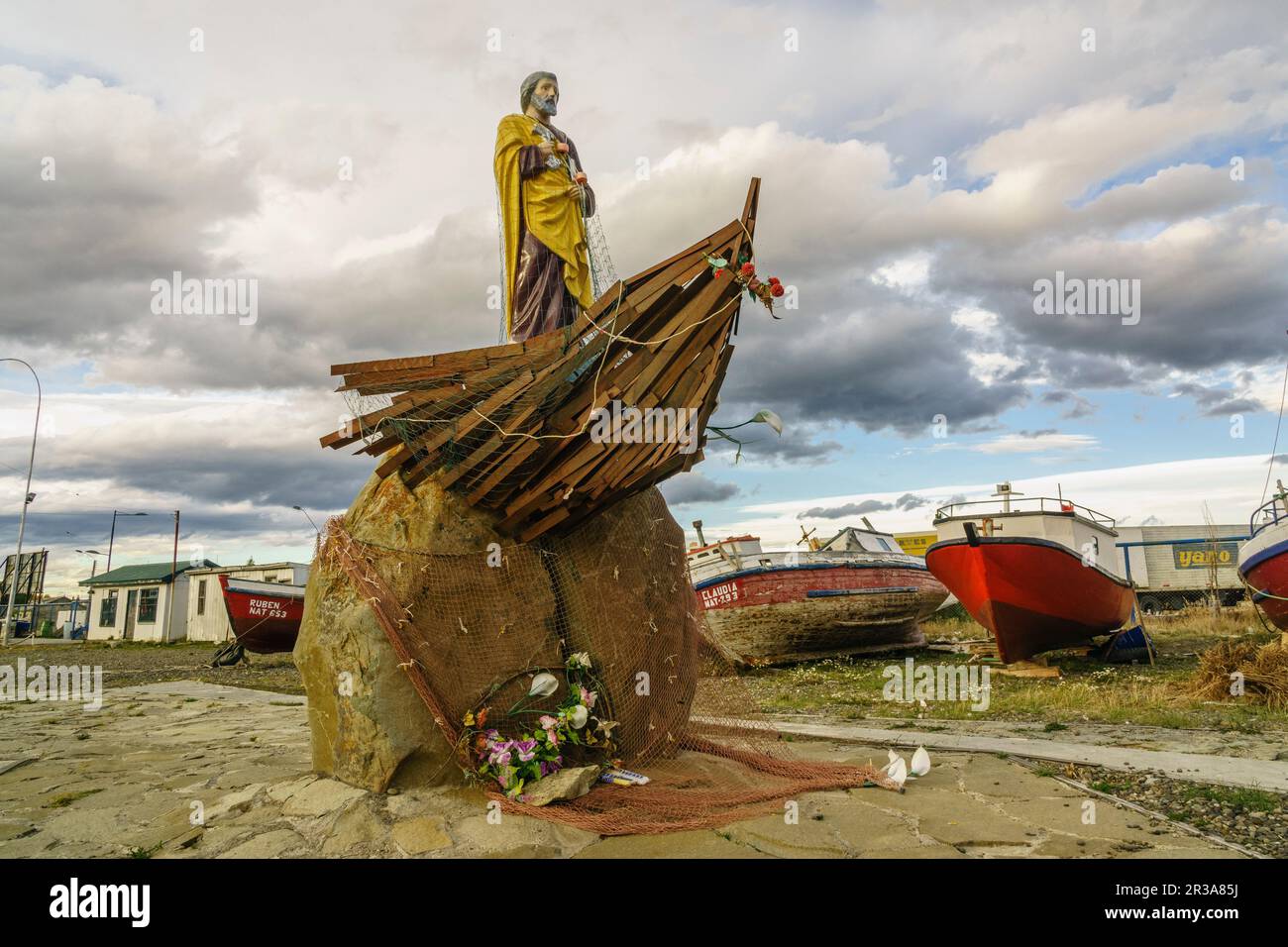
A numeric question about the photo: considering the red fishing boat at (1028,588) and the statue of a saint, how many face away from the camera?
0

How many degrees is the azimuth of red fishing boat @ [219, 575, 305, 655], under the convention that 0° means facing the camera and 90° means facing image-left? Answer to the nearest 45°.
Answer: approximately 45°

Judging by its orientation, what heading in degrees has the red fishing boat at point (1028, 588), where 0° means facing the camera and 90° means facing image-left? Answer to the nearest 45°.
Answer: approximately 45°

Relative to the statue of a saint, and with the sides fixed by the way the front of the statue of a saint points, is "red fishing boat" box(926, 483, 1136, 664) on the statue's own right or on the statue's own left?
on the statue's own left

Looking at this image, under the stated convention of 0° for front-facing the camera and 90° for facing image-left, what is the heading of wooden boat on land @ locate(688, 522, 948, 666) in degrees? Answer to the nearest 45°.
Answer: approximately 45°

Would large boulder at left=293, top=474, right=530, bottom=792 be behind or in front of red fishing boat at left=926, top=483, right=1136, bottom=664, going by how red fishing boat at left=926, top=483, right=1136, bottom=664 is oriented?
in front

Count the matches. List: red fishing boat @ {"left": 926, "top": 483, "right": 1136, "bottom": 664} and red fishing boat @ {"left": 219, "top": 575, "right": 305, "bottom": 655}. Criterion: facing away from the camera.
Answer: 0

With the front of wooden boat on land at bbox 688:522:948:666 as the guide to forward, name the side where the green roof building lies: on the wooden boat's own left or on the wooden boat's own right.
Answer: on the wooden boat's own right

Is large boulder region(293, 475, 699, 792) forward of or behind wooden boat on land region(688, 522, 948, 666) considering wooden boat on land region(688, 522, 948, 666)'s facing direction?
forward
